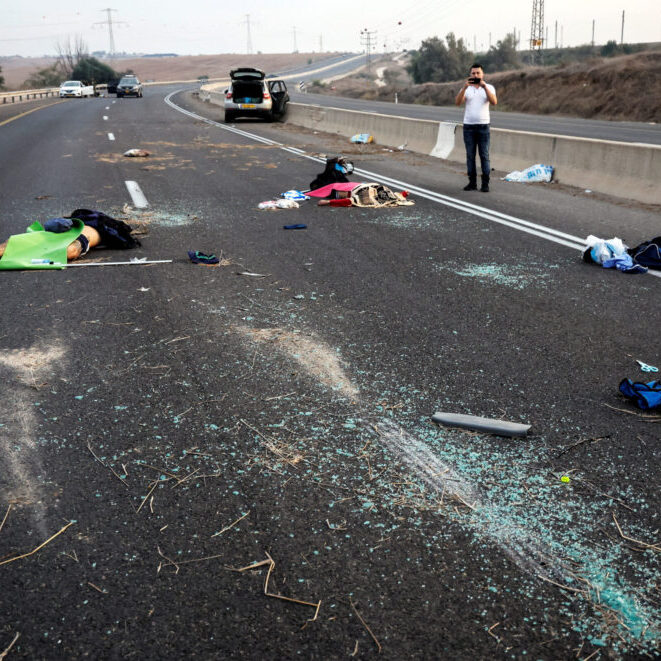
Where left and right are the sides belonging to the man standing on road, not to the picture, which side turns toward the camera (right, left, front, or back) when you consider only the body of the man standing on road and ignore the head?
front

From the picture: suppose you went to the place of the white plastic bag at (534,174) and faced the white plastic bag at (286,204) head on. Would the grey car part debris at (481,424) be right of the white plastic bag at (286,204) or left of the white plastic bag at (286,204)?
left

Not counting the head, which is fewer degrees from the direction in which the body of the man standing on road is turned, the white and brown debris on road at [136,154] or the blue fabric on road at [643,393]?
the blue fabric on road

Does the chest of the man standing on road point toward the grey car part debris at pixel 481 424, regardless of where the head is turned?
yes

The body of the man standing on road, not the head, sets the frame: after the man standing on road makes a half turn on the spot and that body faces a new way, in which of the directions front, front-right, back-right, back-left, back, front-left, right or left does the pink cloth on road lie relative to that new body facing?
back-left

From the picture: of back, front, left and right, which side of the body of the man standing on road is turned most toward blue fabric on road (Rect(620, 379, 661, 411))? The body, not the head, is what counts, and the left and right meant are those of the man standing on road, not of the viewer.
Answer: front

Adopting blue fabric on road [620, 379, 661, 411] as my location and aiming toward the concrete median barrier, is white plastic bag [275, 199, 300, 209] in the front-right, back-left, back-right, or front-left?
front-left

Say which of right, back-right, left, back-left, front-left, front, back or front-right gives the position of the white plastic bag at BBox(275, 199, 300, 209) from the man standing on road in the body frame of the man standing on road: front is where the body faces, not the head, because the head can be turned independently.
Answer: front-right
